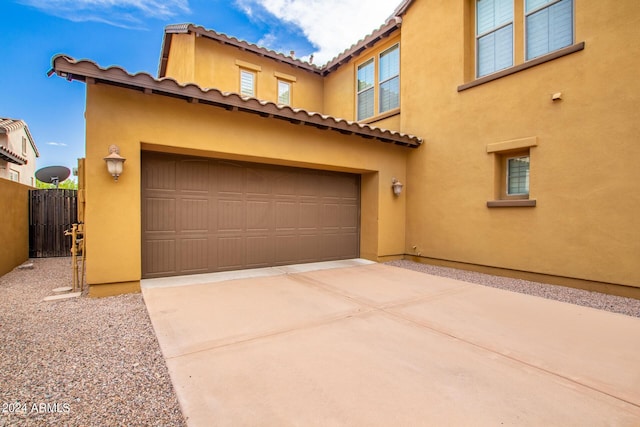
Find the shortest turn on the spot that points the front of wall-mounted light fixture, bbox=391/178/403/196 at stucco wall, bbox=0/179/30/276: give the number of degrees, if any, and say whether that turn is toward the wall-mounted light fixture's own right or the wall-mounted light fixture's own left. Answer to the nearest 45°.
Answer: approximately 135° to the wall-mounted light fixture's own right

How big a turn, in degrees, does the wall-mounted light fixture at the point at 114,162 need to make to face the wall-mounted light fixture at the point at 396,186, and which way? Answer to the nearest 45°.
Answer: approximately 90° to its left

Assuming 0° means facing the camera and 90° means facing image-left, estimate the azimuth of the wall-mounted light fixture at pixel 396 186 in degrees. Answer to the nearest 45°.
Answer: approximately 315°

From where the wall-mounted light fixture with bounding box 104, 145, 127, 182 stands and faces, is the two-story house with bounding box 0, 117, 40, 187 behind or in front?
behind

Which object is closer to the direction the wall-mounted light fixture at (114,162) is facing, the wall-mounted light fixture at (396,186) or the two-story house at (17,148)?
the wall-mounted light fixture

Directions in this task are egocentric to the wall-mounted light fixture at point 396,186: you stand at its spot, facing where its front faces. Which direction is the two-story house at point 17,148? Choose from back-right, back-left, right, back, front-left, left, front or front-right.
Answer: back-right

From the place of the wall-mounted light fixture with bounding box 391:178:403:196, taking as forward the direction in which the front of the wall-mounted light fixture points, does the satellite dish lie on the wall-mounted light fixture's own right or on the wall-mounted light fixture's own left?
on the wall-mounted light fixture's own right

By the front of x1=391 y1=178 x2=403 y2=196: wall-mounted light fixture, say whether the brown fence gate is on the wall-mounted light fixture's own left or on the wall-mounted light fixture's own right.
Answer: on the wall-mounted light fixture's own right

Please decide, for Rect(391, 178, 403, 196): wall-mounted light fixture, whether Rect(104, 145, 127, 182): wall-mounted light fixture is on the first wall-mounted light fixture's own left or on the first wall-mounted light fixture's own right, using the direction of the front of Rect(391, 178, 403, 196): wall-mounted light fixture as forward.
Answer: on the first wall-mounted light fixture's own right
